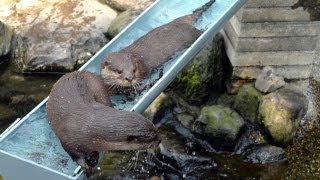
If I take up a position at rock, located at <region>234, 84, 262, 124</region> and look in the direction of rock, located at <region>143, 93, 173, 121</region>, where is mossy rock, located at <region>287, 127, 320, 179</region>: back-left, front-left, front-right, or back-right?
back-left

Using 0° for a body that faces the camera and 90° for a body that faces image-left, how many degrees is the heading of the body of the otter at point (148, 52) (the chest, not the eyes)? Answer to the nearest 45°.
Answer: approximately 45°

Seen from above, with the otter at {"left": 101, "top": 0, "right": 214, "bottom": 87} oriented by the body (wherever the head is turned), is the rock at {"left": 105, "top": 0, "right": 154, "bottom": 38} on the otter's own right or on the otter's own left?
on the otter's own right

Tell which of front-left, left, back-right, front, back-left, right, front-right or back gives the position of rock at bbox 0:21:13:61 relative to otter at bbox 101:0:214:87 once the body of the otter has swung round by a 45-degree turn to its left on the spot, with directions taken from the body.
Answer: back-right

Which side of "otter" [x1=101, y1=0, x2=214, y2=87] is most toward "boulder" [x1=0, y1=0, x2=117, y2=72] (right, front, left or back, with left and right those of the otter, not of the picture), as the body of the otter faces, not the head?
right

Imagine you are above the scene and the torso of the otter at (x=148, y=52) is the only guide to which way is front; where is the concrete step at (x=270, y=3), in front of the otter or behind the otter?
behind

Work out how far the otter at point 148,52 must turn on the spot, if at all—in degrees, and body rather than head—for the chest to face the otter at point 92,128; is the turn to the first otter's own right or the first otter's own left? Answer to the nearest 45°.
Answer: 0° — it already faces it
